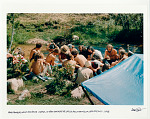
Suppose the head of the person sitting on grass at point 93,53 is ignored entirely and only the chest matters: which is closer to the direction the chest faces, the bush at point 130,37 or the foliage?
the foliage

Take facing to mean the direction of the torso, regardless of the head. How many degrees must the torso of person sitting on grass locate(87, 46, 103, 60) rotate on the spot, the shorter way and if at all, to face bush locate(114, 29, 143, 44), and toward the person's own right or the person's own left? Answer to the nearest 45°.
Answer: approximately 180°

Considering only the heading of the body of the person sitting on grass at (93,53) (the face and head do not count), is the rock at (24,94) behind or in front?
in front

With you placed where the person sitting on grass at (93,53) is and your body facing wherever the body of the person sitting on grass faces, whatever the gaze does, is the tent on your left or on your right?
on your left
